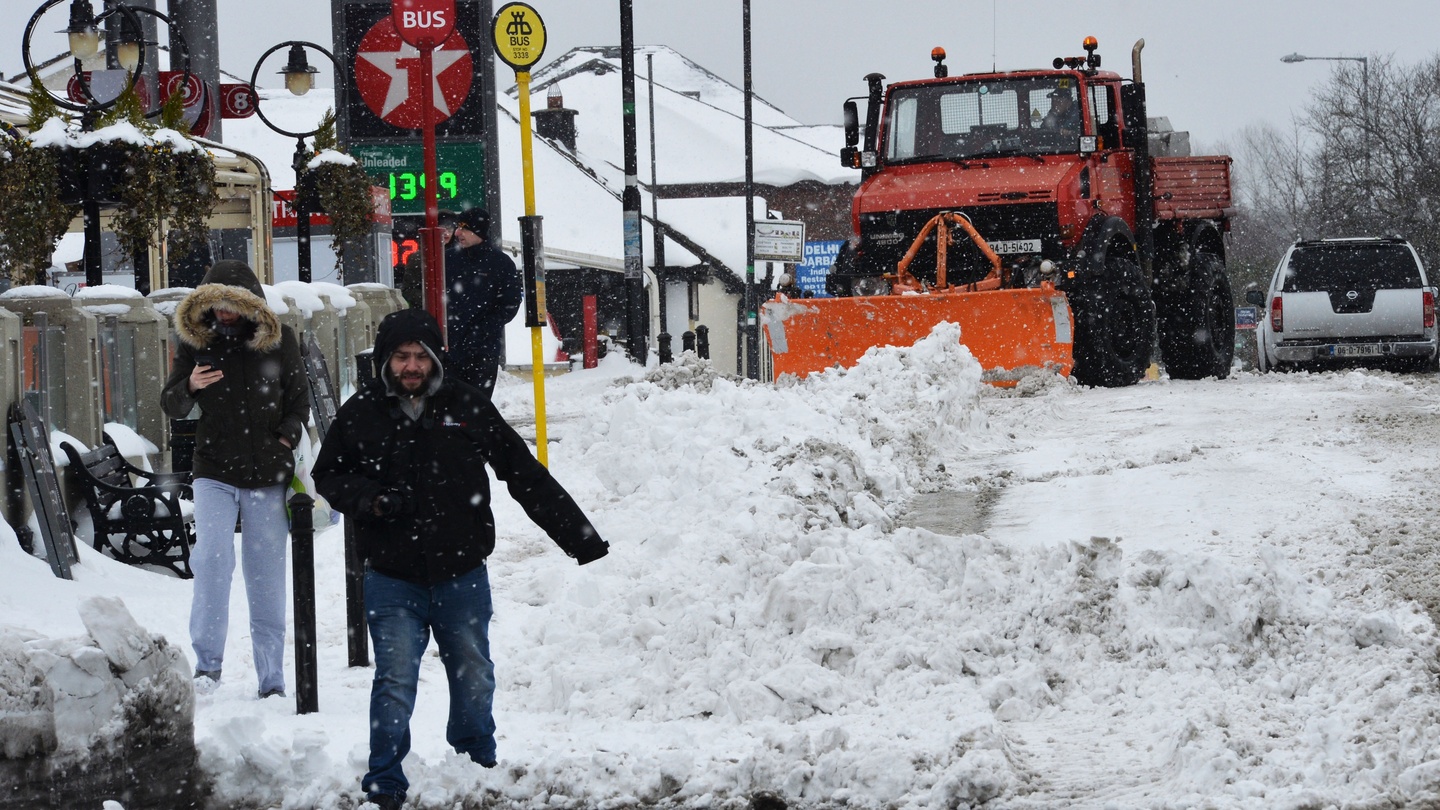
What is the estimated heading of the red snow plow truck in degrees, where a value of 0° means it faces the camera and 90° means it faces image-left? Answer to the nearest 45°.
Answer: approximately 45°

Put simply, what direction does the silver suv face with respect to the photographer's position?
facing away from the viewer

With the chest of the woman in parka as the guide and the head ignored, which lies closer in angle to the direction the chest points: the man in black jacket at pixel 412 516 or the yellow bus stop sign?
the man in black jacket

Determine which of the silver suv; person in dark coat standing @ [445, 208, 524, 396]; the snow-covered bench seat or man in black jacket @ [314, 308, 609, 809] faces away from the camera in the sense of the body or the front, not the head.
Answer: the silver suv

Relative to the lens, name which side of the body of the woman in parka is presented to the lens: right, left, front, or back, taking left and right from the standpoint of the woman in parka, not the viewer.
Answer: front

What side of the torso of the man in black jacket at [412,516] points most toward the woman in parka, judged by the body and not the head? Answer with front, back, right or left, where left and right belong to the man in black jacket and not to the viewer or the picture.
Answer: back

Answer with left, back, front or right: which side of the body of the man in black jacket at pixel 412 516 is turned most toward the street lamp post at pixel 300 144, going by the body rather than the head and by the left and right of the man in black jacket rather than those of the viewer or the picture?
back

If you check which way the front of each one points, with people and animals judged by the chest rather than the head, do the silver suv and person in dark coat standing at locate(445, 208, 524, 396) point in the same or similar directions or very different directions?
very different directions

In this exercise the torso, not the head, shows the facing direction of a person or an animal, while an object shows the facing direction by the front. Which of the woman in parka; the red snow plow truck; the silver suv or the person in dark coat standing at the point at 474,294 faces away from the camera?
the silver suv

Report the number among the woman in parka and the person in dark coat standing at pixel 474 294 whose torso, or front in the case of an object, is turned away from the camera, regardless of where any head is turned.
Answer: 0

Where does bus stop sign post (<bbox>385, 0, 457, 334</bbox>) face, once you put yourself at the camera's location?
facing the viewer

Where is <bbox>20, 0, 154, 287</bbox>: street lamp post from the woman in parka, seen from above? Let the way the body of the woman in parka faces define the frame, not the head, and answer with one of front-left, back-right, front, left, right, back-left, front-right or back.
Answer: back

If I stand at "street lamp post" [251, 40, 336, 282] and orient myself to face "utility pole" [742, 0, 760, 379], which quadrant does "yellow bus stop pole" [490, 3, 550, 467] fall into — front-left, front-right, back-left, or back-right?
back-right

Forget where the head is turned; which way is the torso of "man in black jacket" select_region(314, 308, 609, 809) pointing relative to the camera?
toward the camera

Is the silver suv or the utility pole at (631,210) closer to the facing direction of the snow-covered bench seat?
the silver suv
